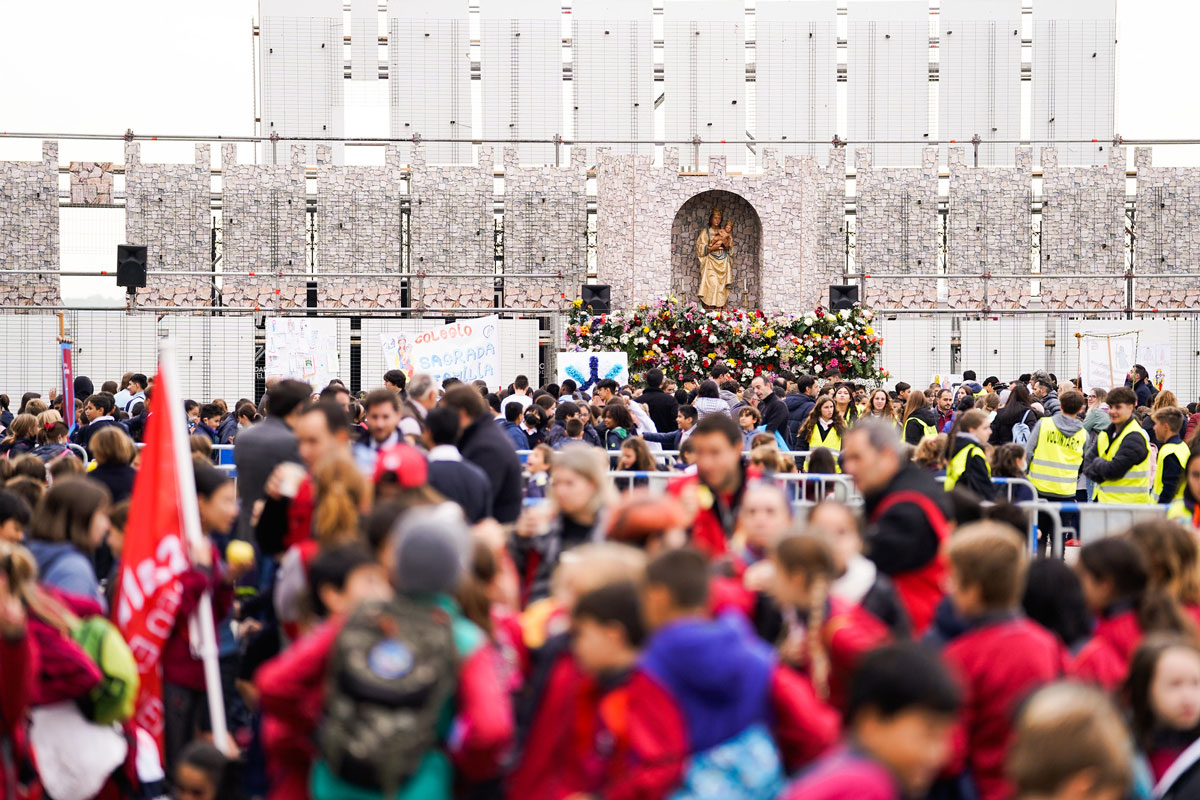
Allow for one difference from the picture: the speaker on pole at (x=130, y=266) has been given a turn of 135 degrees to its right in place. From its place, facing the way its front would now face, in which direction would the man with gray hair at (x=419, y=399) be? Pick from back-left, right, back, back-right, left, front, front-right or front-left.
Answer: back-left

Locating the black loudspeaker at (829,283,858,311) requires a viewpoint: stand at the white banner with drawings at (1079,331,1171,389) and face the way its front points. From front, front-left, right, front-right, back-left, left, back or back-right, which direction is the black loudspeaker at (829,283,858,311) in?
back-right

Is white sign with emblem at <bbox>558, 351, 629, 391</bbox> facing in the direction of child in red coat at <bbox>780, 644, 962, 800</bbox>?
yes

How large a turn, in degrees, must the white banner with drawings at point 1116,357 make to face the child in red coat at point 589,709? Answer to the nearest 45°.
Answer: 0° — it already faces them

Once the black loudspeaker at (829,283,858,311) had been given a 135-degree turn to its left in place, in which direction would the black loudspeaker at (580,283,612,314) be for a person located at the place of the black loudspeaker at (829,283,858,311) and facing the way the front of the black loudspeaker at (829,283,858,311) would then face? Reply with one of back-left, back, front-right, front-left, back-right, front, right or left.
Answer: back-left

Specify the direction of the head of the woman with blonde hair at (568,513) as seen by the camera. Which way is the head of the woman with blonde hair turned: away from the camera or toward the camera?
toward the camera

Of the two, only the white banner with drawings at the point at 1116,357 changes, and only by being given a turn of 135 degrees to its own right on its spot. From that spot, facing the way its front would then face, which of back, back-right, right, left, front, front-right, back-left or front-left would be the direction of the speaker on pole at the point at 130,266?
front-left

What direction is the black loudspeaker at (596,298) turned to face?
toward the camera

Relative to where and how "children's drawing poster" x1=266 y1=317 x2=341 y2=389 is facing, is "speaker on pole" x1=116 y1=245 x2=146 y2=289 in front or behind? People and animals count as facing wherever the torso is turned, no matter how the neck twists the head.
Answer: behind

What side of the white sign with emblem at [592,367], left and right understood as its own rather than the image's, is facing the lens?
front

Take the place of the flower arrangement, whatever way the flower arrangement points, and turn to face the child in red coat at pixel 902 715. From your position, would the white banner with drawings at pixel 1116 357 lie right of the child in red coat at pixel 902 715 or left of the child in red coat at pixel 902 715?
left

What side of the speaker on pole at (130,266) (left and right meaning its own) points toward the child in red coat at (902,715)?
front

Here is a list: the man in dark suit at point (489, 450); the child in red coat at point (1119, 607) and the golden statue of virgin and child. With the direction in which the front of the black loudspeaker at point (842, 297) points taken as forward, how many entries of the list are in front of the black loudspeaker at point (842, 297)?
2

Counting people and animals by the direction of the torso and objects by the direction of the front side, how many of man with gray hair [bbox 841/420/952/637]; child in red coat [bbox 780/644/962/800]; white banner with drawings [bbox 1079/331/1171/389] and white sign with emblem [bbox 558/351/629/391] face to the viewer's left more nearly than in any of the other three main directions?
1

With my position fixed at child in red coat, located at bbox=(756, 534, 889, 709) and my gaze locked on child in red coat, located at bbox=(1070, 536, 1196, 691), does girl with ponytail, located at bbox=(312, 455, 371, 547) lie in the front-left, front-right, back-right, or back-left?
back-left

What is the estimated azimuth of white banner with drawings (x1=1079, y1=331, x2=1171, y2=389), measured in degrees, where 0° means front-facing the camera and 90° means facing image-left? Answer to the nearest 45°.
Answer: approximately 0°
